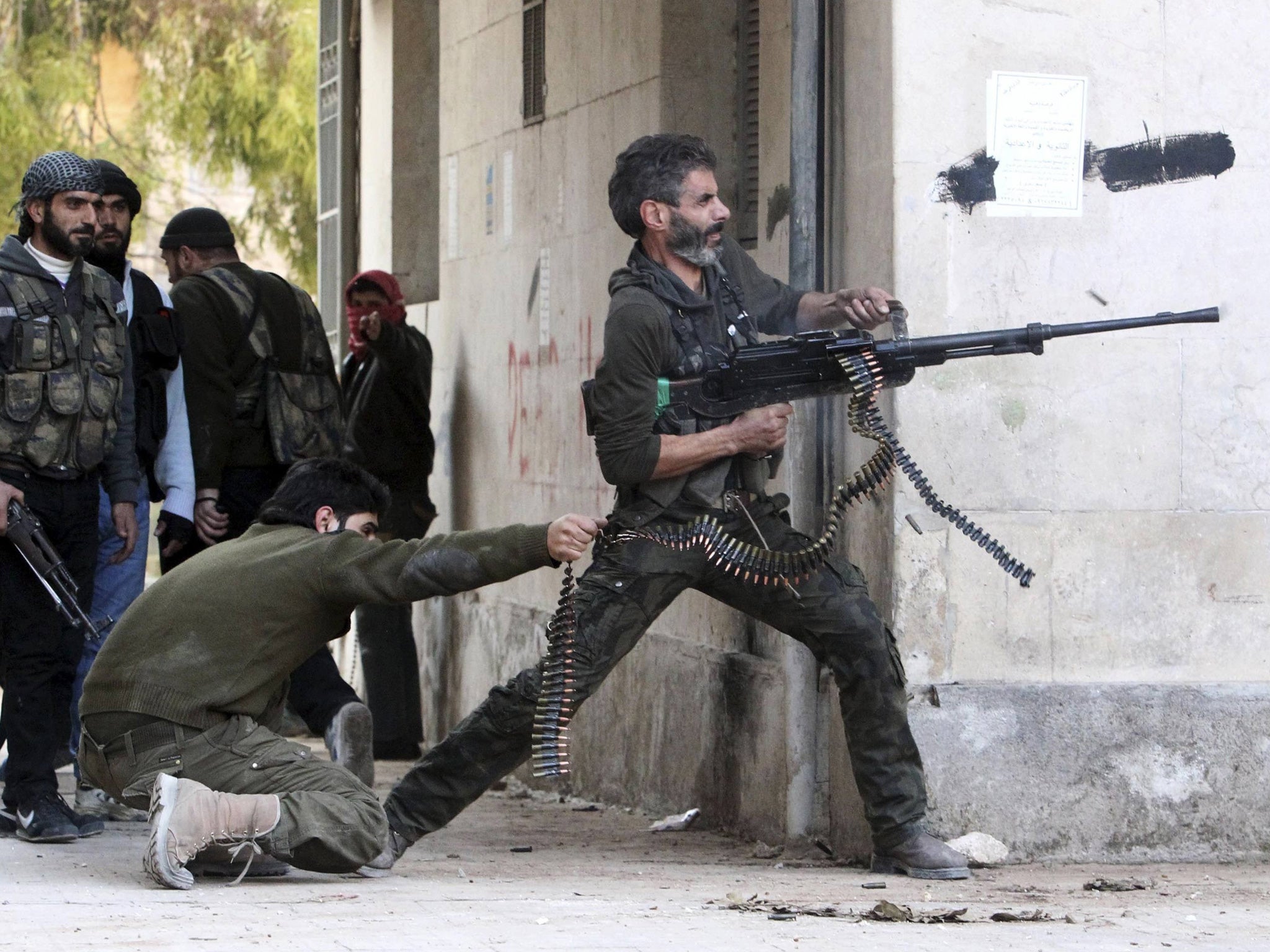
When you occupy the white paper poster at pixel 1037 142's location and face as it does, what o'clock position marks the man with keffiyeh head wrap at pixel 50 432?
The man with keffiyeh head wrap is roughly at 3 o'clock from the white paper poster.

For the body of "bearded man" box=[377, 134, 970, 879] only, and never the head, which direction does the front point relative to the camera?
to the viewer's right

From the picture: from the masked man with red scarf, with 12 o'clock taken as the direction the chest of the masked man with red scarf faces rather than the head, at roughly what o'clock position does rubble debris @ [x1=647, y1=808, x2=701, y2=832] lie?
The rubble debris is roughly at 10 o'clock from the masked man with red scarf.

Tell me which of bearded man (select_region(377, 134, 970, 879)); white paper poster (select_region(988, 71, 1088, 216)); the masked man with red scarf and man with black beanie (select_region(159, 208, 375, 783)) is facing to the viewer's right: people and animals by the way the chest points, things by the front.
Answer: the bearded man

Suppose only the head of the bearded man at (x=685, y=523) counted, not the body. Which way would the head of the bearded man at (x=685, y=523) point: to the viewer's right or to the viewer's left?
to the viewer's right

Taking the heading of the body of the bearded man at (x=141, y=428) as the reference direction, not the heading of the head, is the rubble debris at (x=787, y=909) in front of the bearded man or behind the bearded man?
in front

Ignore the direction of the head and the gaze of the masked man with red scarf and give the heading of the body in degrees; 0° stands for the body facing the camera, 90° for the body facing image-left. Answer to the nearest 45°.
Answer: approximately 45°

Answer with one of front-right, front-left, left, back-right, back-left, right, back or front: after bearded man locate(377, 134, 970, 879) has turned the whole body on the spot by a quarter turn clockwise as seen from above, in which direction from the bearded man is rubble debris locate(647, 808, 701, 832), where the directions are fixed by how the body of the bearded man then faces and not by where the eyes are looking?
back

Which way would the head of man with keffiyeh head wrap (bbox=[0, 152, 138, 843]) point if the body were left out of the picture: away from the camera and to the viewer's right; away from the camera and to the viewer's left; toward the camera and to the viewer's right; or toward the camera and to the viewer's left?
toward the camera and to the viewer's right
